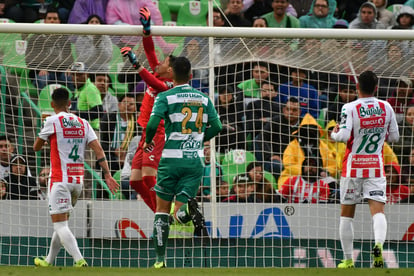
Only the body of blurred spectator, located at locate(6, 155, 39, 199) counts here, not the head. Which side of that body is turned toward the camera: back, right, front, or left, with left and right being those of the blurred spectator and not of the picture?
front

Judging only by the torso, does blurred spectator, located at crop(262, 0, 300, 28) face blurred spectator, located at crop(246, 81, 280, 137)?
yes

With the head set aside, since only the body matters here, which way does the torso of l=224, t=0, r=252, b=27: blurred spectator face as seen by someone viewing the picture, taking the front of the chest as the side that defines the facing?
toward the camera

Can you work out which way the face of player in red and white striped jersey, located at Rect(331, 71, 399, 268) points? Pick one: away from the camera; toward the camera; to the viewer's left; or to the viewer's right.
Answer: away from the camera

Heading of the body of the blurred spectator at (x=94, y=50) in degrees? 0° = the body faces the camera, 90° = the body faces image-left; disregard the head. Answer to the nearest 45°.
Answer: approximately 0°

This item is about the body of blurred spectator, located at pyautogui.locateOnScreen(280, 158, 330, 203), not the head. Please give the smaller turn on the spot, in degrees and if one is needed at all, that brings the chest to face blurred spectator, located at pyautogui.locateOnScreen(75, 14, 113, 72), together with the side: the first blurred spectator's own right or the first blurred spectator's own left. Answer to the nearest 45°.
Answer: approximately 90° to the first blurred spectator's own right

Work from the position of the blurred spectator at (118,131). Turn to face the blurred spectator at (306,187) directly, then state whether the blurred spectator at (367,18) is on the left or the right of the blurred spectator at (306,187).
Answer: left

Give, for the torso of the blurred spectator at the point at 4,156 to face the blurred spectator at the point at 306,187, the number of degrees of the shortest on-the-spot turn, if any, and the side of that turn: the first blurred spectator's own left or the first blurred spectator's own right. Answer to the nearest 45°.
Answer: approximately 90° to the first blurred spectator's own left

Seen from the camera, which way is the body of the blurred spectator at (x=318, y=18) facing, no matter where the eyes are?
toward the camera

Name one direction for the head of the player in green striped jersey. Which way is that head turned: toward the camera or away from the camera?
away from the camera

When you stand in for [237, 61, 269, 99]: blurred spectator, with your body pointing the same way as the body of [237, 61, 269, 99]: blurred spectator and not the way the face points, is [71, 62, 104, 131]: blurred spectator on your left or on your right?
on your right

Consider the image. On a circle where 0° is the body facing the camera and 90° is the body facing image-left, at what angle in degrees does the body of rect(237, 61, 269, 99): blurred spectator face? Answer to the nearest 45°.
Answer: approximately 0°
